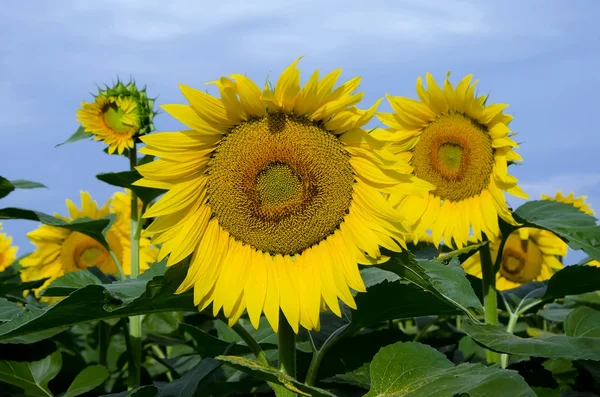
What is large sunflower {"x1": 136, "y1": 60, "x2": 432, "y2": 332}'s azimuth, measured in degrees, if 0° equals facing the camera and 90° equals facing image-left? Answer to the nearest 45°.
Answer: approximately 0°

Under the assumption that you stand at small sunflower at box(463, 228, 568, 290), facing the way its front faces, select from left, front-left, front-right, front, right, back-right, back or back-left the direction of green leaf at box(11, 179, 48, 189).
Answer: front-right

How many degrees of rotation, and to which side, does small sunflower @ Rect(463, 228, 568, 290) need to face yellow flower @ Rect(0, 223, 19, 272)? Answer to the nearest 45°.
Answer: approximately 90° to its right

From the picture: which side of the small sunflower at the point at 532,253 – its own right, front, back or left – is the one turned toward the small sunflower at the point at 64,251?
right

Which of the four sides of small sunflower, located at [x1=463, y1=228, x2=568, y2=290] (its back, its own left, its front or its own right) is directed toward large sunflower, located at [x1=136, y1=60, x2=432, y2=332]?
front

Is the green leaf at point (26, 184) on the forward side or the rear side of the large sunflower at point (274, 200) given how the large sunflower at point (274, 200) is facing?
on the rear side

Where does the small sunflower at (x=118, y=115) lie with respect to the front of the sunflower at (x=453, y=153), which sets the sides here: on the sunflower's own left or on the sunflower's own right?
on the sunflower's own right

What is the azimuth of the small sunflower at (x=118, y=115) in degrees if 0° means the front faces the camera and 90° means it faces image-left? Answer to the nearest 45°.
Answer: approximately 45°
